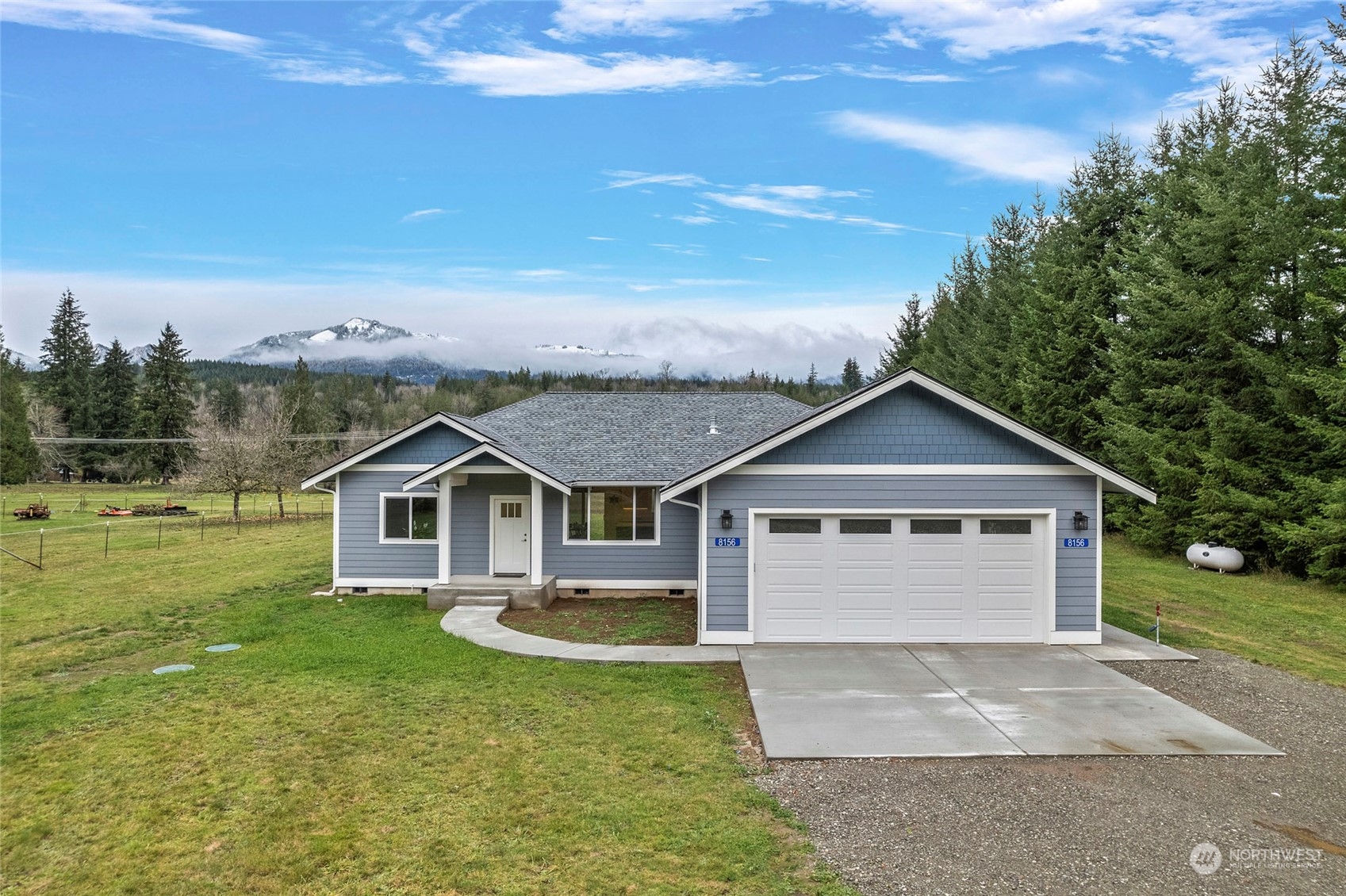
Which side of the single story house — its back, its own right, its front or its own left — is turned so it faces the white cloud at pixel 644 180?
back

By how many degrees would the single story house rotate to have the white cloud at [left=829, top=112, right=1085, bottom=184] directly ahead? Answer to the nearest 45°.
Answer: approximately 180°

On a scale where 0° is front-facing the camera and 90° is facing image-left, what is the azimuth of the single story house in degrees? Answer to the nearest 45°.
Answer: approximately 0°

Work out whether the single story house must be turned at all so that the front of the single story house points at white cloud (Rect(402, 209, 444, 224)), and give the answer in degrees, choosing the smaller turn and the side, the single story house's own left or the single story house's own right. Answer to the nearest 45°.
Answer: approximately 135° to the single story house's own right

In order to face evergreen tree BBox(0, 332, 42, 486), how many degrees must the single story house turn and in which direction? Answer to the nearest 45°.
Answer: approximately 135° to its right

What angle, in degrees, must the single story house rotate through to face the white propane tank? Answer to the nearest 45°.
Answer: approximately 135° to its left
